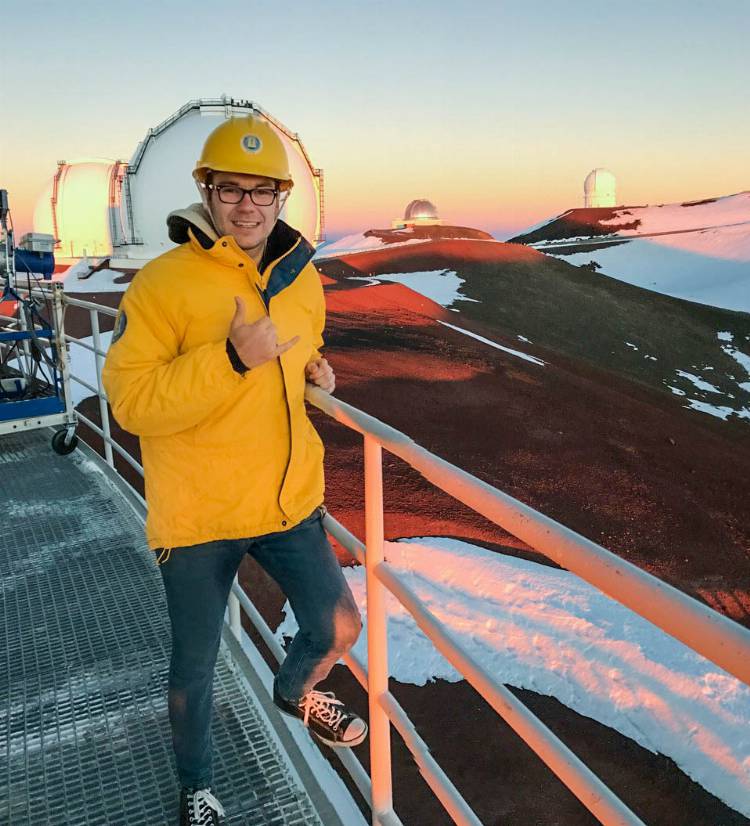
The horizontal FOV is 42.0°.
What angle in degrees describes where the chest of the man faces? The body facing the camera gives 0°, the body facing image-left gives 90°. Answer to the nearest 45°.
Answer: approximately 315°

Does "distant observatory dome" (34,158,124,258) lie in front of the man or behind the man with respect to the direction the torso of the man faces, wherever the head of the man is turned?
behind

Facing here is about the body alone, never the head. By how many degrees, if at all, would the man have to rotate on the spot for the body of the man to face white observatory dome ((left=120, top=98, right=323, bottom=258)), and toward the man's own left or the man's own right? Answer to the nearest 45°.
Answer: approximately 135° to the man's own left

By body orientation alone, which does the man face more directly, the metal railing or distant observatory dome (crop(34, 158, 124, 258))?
the metal railing

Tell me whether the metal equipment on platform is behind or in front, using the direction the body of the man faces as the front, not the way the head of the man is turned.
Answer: behind
